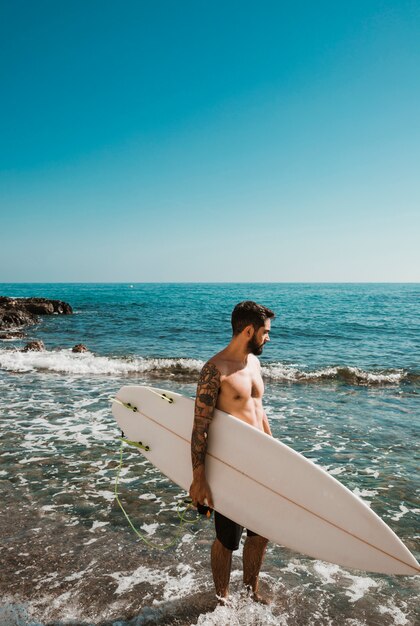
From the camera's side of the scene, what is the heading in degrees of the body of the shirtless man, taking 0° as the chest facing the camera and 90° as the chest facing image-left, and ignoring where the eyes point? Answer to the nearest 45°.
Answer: approximately 315°

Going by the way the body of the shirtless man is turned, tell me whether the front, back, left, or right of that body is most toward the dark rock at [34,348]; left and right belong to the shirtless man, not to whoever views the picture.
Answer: back

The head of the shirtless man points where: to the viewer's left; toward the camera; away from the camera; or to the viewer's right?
to the viewer's right

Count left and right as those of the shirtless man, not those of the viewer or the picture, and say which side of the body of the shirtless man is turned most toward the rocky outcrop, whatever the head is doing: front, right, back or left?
back
